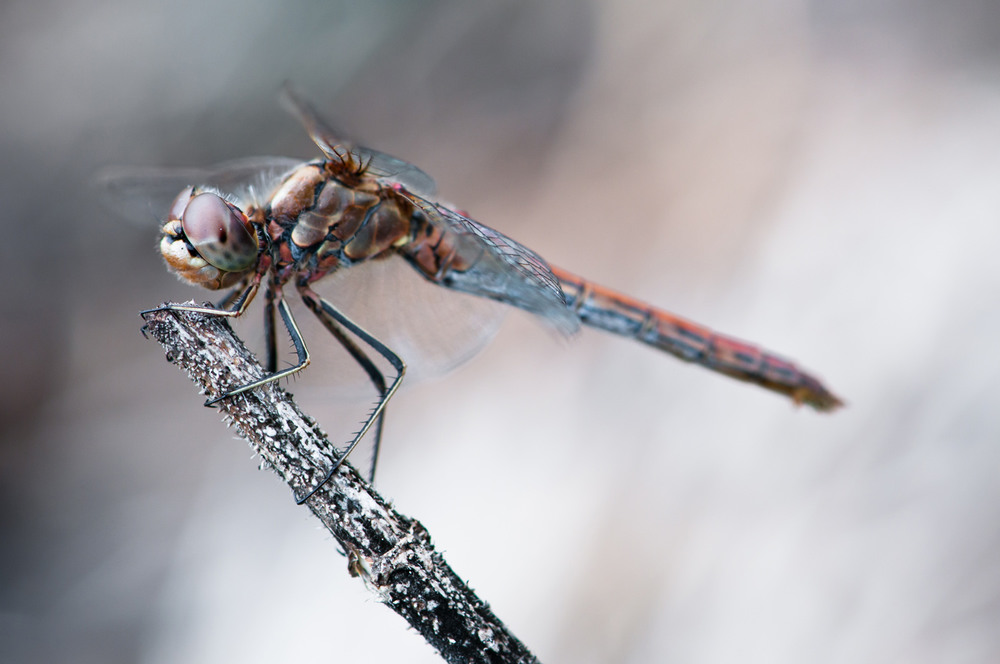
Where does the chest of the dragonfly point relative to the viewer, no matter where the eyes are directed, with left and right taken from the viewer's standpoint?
facing to the left of the viewer
